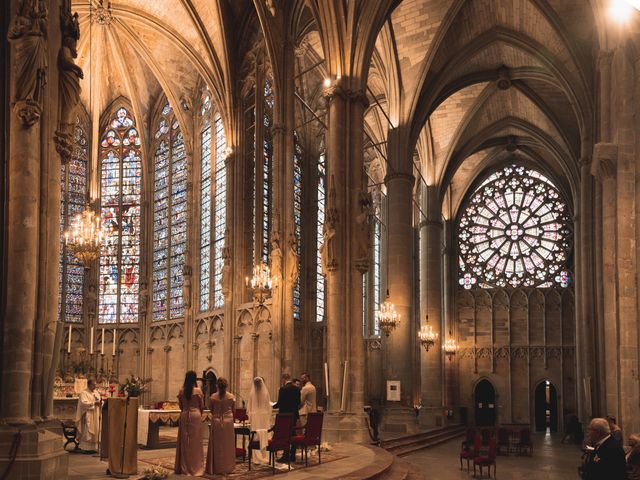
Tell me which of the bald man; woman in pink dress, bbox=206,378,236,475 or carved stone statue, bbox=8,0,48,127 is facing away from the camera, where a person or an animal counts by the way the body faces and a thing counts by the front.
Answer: the woman in pink dress

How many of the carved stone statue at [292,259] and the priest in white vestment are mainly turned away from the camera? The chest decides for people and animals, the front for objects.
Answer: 0

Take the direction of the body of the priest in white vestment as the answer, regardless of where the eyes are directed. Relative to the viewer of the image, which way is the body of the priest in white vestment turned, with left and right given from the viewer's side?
facing the viewer and to the right of the viewer

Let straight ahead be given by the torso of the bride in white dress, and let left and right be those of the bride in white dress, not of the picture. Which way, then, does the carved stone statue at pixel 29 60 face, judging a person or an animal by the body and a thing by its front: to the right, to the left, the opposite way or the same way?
the opposite way

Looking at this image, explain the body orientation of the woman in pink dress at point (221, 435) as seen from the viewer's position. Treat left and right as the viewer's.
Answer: facing away from the viewer

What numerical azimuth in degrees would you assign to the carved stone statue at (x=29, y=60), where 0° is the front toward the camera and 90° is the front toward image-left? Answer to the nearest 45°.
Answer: approximately 0°

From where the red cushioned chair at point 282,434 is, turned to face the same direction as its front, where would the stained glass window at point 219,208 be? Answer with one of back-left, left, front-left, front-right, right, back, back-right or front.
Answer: front-right

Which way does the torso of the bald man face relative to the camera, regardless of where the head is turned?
to the viewer's left

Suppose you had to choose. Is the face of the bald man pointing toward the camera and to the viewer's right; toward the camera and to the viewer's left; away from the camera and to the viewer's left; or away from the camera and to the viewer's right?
away from the camera and to the viewer's left

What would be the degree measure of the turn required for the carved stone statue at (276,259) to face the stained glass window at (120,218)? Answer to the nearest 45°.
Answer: approximately 90° to its right

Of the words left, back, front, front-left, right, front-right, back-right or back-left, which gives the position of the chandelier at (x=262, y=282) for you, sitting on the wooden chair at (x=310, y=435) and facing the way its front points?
front-right

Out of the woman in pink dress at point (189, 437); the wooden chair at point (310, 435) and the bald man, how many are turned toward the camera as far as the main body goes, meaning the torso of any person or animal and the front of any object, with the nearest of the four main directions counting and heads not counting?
0

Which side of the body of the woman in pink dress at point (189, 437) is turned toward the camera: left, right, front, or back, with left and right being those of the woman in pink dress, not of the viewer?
back

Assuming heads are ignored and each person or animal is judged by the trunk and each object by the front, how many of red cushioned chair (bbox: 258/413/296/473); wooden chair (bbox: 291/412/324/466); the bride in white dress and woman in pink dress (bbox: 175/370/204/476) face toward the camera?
0
